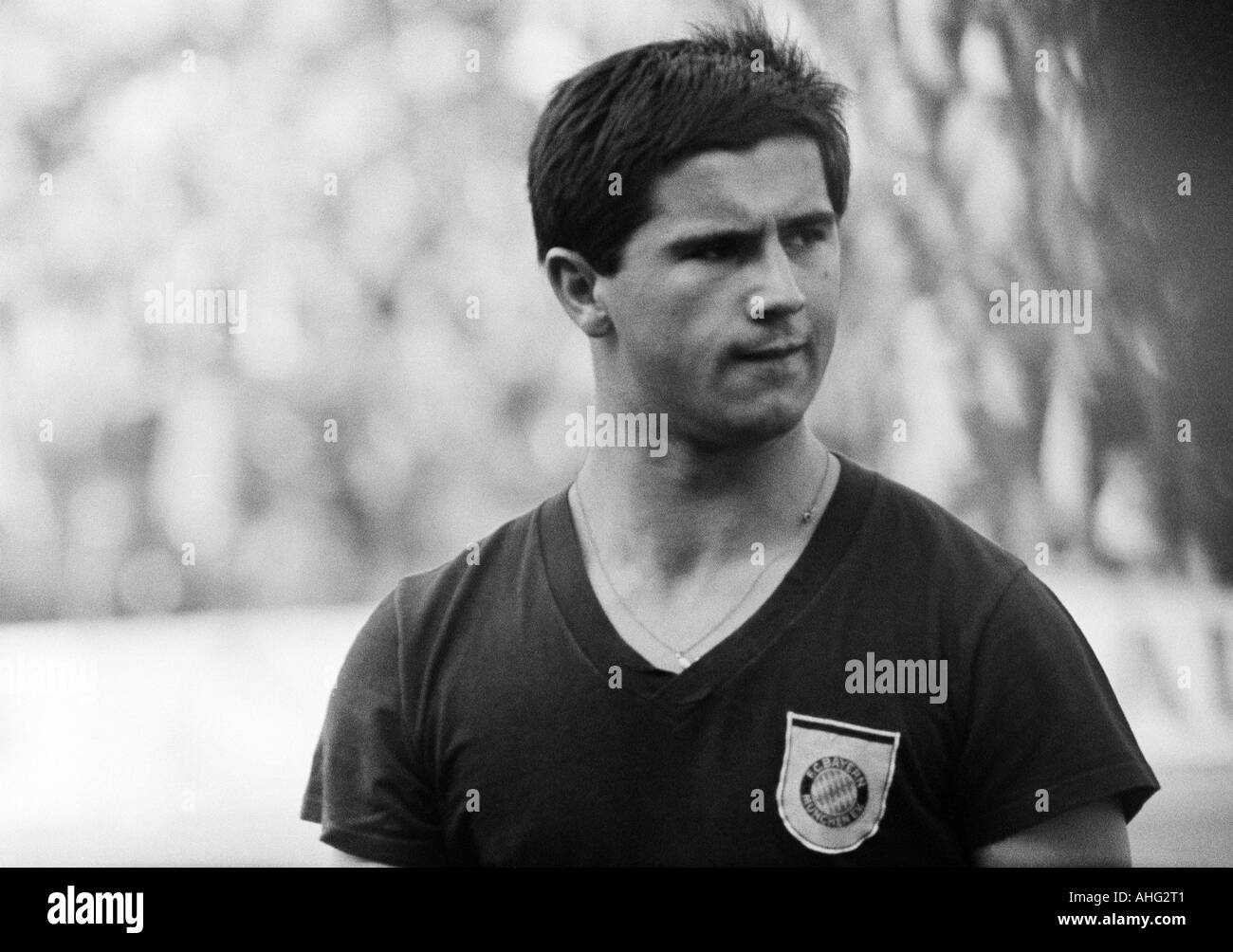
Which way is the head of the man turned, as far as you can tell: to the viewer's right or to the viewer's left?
to the viewer's right

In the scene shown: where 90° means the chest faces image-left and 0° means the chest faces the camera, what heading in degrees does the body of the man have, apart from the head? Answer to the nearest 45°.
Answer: approximately 0°
